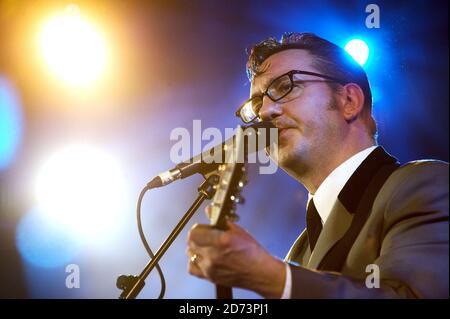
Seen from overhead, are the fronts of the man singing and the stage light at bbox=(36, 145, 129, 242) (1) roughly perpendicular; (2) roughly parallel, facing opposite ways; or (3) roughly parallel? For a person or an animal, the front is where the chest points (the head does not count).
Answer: roughly perpendicular

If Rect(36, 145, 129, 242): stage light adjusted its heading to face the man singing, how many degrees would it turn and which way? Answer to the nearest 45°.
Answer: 0° — it already faces them

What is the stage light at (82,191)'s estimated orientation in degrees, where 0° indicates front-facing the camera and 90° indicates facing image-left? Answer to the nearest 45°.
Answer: approximately 0°

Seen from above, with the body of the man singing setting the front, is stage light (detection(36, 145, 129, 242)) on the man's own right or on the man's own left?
on the man's own right

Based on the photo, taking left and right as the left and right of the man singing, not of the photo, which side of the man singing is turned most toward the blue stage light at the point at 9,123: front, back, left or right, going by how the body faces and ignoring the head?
right

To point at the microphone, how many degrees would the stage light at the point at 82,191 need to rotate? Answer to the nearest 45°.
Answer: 0° — it already faces it
